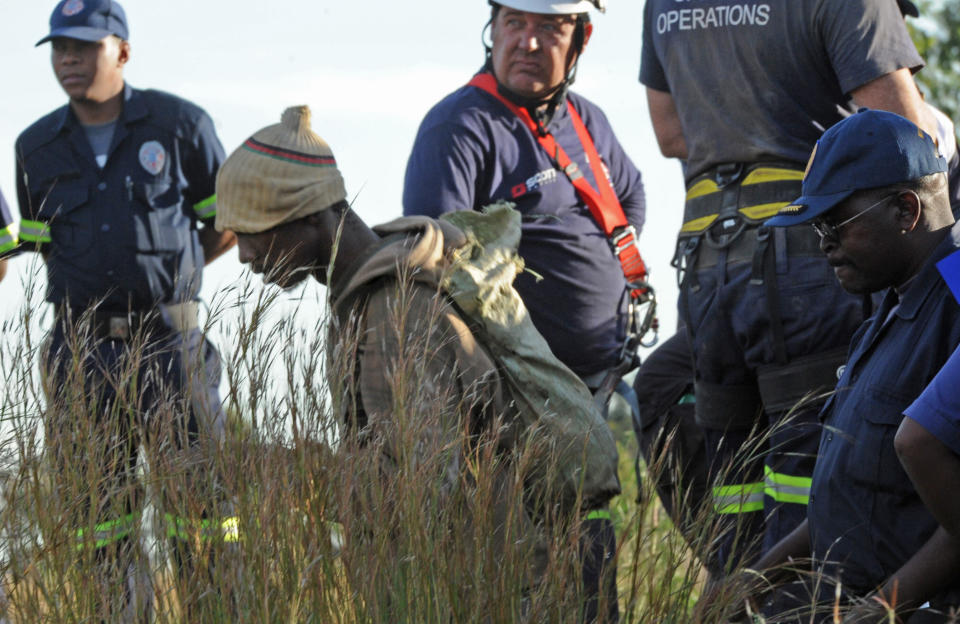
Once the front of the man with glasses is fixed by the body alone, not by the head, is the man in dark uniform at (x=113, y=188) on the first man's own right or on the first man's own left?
on the first man's own right

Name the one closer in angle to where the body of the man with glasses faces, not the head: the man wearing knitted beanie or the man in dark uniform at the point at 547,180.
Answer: the man wearing knitted beanie

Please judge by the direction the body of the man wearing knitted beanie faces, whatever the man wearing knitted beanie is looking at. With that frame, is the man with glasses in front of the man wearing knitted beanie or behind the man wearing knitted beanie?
behind

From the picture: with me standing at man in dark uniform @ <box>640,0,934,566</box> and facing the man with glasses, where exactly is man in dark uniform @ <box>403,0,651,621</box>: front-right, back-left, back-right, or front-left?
back-right

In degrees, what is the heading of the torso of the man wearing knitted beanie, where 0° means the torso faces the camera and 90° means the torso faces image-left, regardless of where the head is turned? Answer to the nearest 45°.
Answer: approximately 90°

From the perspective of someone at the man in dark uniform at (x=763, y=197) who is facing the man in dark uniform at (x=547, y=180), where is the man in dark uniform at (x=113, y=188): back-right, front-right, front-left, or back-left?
front-left

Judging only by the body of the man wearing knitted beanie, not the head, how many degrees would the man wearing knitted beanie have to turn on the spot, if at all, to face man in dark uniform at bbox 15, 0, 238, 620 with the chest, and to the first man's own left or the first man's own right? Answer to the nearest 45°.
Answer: approximately 45° to the first man's own right

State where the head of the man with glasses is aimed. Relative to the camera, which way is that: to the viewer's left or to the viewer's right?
to the viewer's left

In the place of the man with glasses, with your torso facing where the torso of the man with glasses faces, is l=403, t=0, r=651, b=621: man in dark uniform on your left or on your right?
on your right

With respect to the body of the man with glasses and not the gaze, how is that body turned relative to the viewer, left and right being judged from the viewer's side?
facing the viewer and to the left of the viewer

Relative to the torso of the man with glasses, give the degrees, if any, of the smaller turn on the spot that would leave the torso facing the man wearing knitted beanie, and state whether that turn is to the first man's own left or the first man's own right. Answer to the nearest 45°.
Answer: approximately 45° to the first man's own right

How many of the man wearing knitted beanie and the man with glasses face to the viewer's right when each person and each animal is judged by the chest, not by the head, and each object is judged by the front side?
0

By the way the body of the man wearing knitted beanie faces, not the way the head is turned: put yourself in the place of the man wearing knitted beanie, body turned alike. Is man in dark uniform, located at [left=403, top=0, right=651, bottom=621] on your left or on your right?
on your right

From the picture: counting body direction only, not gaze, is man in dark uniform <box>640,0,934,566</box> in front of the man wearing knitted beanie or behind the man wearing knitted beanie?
behind

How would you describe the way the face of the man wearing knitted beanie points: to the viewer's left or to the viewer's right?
to the viewer's left
